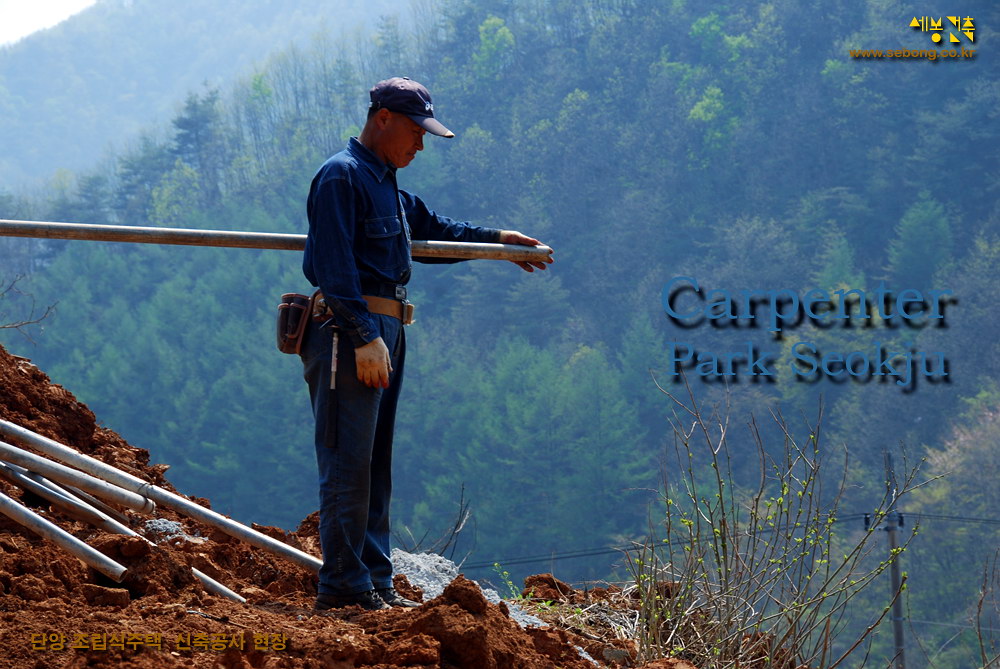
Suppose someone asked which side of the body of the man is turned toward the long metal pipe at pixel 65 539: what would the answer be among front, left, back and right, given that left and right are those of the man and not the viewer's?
back

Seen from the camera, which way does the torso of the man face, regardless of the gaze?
to the viewer's right

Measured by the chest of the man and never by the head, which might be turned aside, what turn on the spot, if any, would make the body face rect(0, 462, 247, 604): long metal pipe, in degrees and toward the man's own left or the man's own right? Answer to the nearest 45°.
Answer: approximately 180°

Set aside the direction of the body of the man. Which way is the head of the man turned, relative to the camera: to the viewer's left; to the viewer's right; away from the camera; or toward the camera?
to the viewer's right

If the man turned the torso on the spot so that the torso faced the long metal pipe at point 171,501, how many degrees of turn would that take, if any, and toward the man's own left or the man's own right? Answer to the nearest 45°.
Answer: approximately 135° to the man's own left

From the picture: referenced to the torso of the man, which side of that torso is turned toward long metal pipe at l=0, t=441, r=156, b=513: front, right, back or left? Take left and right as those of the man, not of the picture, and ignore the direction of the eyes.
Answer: back
